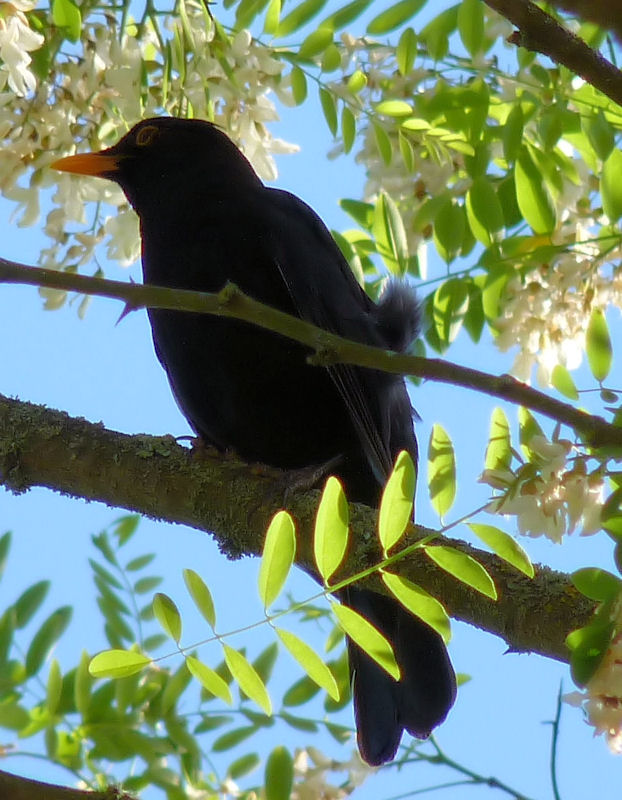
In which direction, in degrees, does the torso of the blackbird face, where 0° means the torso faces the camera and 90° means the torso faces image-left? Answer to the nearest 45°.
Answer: approximately 90°

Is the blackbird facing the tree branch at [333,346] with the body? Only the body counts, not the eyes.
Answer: no

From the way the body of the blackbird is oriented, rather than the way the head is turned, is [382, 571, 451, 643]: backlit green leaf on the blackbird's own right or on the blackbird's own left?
on the blackbird's own left

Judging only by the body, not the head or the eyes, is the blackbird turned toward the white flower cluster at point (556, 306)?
no

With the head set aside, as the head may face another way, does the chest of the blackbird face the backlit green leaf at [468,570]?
no

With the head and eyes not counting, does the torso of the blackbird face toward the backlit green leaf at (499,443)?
no
